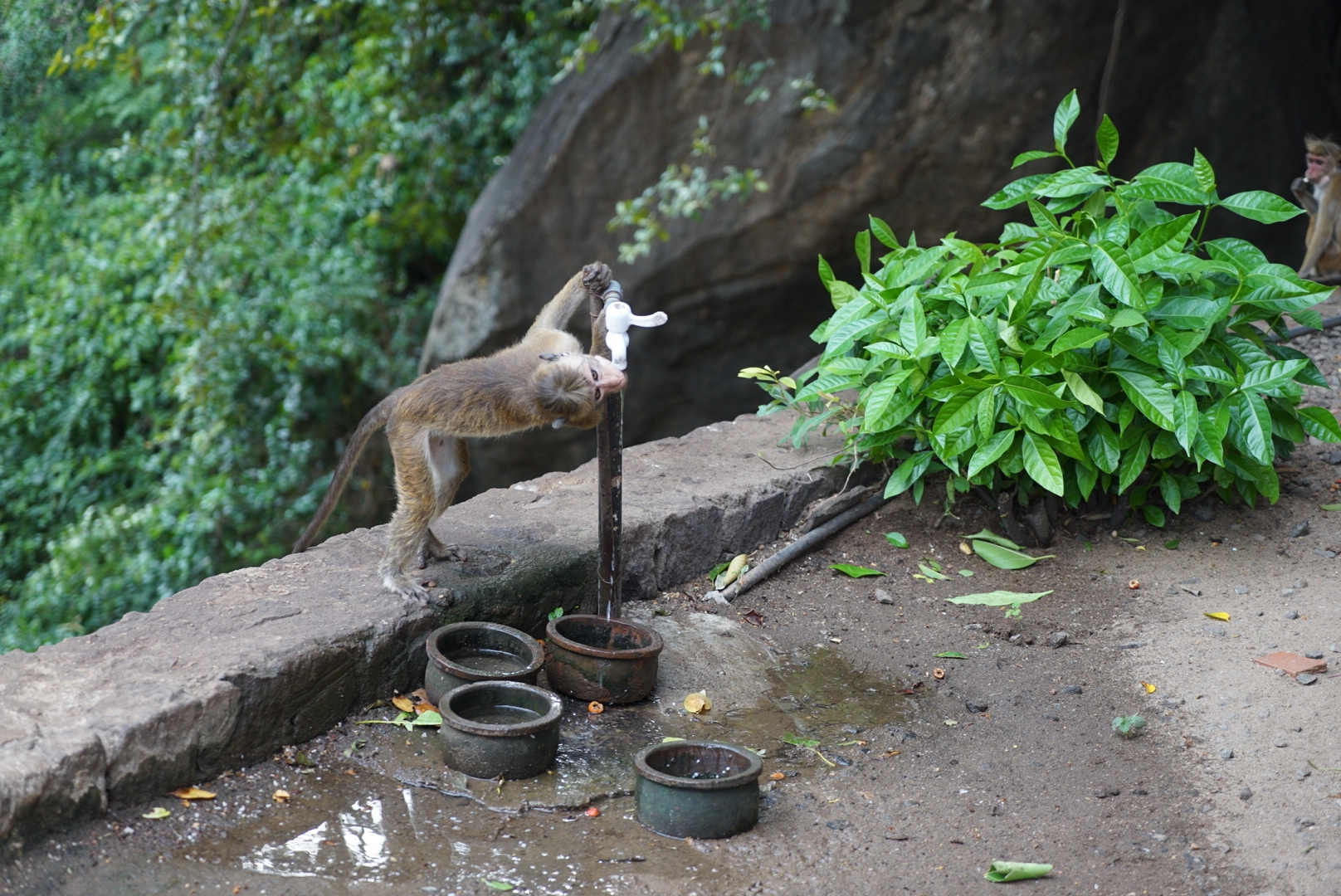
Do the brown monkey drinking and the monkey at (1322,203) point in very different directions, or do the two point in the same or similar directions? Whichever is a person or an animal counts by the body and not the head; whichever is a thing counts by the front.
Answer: very different directions

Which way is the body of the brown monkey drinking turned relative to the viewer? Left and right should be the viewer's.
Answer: facing to the right of the viewer

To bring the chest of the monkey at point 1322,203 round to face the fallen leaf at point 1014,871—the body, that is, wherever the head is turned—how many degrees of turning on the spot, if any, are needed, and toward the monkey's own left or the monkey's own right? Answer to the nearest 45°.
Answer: approximately 45° to the monkey's own left

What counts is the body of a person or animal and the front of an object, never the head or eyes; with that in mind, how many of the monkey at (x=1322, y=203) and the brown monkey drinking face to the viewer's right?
1
